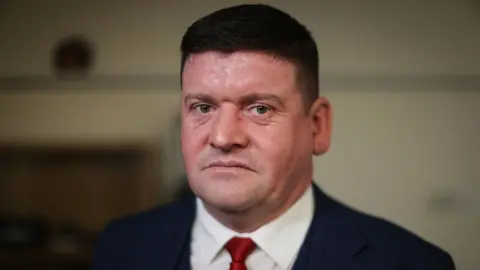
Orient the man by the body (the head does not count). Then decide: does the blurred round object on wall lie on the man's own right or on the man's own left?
on the man's own right

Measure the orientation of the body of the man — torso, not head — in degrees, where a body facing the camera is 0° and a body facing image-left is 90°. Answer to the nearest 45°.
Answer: approximately 45°
